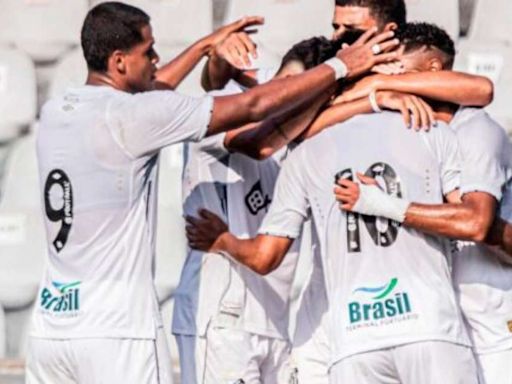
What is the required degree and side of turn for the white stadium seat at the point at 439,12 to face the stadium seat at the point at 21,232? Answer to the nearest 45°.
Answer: approximately 90° to its right

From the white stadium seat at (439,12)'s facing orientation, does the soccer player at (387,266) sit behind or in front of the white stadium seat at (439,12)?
in front

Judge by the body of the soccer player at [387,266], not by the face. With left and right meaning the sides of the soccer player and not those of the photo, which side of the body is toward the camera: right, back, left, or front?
back

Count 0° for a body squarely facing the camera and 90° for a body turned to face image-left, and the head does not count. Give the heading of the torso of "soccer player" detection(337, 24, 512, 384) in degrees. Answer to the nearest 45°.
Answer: approximately 90°

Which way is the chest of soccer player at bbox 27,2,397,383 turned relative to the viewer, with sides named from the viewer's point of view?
facing away from the viewer and to the right of the viewer

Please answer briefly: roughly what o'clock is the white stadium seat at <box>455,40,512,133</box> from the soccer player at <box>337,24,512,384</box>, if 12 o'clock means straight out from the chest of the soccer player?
The white stadium seat is roughly at 3 o'clock from the soccer player.

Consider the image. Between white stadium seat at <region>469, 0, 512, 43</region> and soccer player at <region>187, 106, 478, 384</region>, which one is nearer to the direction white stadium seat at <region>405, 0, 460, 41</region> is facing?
the soccer player

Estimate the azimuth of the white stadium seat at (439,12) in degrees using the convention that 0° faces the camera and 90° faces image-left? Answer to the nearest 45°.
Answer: approximately 0°

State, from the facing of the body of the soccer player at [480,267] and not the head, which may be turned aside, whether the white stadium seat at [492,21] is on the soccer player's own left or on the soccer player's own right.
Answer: on the soccer player's own right

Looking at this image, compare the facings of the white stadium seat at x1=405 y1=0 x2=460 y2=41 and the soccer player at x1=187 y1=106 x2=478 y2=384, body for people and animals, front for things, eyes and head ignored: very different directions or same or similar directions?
very different directions

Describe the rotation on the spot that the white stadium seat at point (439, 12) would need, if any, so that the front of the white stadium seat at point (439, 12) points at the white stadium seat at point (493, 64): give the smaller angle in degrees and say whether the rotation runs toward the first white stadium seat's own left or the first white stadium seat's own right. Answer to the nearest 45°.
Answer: approximately 90° to the first white stadium seat's own left
